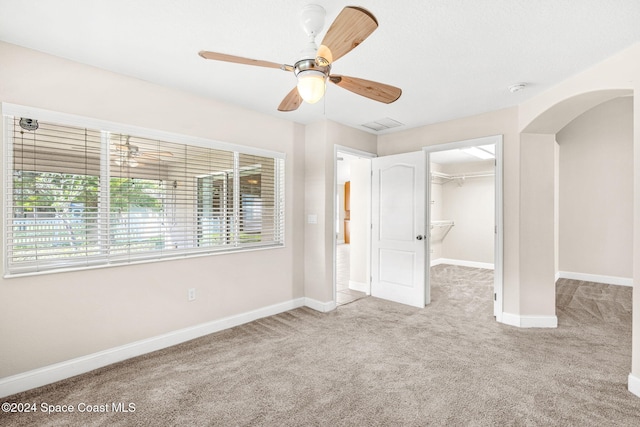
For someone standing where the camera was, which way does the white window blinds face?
facing the viewer and to the right of the viewer

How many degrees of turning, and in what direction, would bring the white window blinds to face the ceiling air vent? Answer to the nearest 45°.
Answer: approximately 45° to its left

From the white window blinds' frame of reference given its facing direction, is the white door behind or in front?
in front

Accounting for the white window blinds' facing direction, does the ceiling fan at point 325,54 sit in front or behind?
in front
